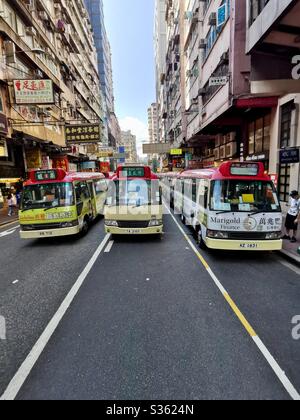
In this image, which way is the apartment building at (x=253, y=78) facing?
to the viewer's left

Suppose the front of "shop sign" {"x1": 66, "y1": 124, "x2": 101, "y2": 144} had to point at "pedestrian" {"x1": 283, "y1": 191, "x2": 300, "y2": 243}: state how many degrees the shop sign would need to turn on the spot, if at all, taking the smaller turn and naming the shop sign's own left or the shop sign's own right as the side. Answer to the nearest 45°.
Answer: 0° — it already faces them

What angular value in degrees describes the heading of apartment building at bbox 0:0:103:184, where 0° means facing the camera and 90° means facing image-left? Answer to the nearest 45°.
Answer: approximately 270°

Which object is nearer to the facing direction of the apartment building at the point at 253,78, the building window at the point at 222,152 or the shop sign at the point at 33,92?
the shop sign

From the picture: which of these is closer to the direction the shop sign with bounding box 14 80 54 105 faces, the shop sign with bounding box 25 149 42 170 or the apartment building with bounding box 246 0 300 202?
the apartment building

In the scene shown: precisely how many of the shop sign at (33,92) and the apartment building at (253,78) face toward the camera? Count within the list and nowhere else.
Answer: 1

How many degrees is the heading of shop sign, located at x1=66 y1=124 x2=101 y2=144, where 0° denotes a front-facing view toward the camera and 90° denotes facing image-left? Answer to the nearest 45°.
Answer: approximately 0°

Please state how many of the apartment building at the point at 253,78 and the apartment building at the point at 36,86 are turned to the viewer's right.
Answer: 1

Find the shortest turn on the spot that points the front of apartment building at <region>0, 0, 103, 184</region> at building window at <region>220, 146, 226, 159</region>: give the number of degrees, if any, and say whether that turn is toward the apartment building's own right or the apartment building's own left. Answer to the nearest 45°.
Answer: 0° — it already faces it
